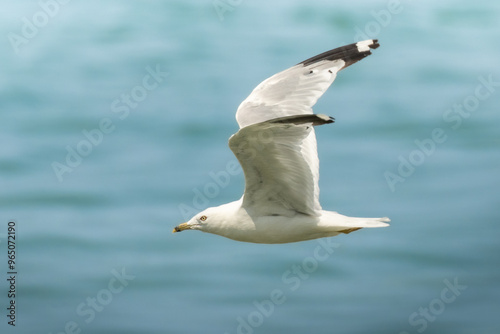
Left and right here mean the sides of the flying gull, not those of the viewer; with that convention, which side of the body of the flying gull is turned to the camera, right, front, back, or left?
left
